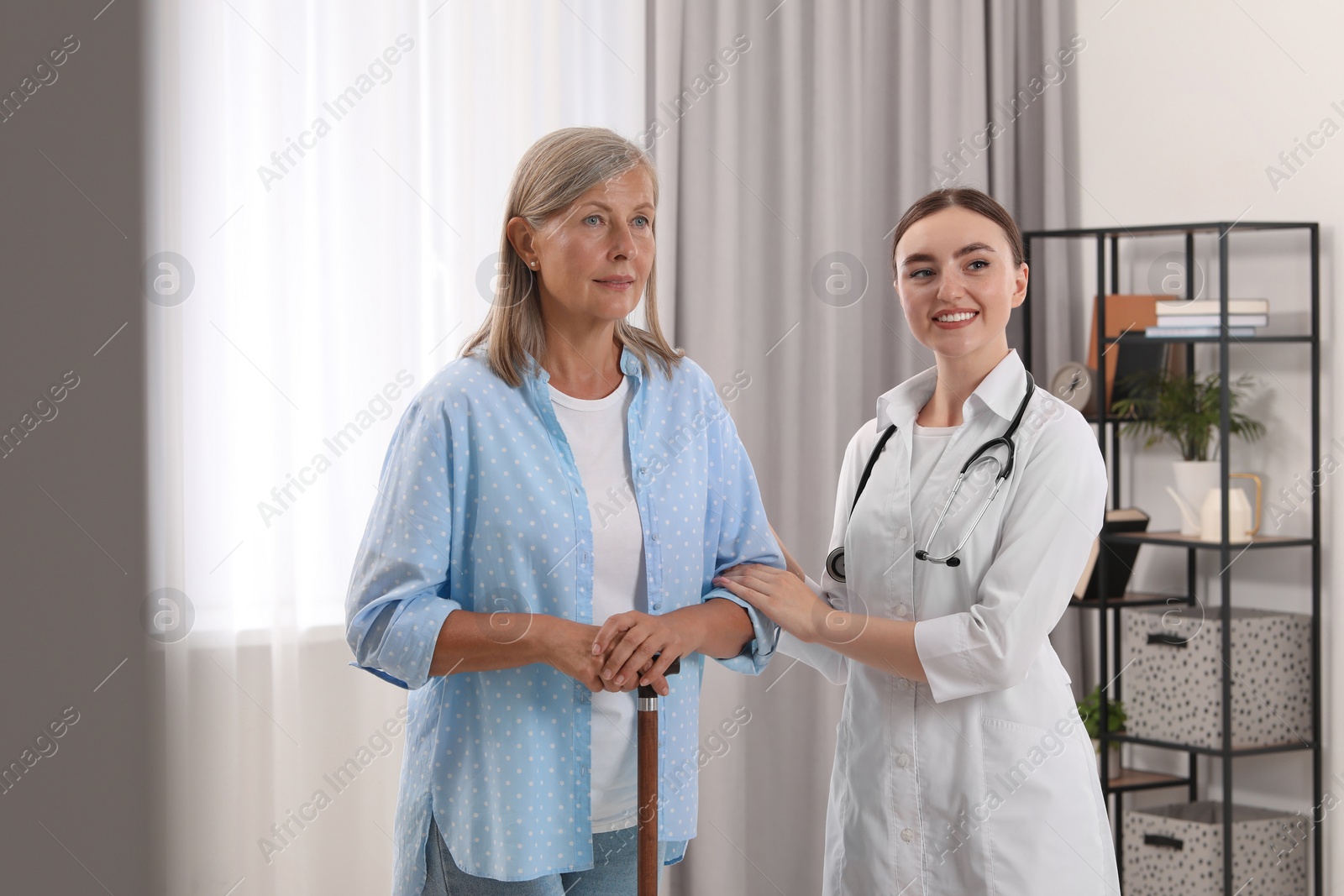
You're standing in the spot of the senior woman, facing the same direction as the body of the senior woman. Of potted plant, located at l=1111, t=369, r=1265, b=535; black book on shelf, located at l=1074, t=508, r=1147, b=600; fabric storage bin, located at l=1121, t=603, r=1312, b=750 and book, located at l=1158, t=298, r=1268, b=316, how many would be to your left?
4

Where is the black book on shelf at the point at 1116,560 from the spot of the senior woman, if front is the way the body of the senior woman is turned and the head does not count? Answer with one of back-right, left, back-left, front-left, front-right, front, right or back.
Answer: left

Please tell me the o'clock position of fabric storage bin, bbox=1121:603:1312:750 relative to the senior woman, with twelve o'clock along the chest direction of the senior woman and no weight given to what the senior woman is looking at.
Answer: The fabric storage bin is roughly at 9 o'clock from the senior woman.

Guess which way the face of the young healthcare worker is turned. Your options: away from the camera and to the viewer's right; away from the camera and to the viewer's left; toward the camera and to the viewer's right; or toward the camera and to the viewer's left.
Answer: toward the camera and to the viewer's left

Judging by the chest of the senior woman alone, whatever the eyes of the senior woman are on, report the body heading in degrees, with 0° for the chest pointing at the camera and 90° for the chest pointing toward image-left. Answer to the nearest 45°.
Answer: approximately 315°

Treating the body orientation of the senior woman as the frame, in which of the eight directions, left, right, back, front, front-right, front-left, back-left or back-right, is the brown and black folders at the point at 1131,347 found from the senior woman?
left

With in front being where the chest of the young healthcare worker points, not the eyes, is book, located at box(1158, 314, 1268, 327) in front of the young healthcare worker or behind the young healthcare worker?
behind

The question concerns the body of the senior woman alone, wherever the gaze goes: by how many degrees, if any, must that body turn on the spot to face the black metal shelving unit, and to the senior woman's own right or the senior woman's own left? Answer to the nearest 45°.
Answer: approximately 90° to the senior woman's own left

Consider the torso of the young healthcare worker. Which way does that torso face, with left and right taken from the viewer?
facing the viewer and to the left of the viewer

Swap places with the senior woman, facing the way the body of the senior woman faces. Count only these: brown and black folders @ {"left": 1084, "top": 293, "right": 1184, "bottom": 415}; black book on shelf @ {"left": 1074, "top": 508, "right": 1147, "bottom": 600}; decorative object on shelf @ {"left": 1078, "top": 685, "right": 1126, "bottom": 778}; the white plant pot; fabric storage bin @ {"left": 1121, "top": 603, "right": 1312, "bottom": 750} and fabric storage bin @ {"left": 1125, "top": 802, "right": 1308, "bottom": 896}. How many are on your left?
6

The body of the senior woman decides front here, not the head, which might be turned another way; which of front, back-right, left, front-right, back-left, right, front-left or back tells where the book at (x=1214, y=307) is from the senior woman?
left

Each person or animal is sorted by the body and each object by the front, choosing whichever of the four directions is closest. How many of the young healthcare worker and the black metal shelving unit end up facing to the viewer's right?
0
